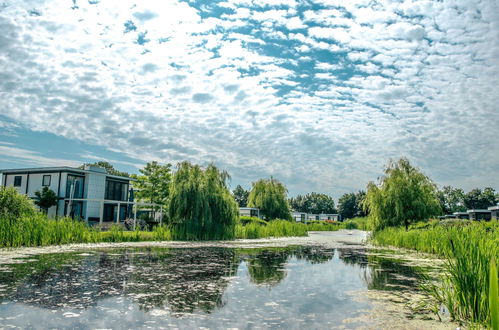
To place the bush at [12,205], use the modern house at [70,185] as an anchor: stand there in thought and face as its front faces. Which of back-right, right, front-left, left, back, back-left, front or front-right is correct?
front-right

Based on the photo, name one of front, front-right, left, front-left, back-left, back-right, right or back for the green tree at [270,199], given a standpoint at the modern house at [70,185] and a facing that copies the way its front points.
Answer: front-left

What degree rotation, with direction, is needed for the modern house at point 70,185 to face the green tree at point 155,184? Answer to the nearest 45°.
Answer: approximately 90° to its left

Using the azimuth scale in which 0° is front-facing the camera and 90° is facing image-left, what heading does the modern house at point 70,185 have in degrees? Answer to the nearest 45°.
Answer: approximately 315°

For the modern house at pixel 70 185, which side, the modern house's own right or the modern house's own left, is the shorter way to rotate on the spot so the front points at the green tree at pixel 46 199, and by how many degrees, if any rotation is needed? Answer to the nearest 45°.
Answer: approximately 90° to the modern house's own right

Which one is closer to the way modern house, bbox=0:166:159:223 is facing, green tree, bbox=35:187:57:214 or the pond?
the pond
